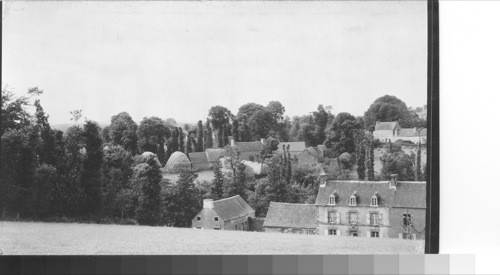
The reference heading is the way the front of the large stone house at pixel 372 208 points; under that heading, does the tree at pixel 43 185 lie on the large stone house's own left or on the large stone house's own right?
on the large stone house's own right

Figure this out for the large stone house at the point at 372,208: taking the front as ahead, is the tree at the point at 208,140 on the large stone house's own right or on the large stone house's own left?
on the large stone house's own right

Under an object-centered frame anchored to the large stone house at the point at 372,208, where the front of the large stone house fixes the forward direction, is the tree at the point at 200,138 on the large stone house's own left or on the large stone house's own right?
on the large stone house's own right

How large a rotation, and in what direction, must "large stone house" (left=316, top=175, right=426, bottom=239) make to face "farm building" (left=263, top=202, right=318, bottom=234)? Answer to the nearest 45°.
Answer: approximately 90° to its right

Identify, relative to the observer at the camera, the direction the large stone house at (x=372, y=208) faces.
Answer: facing the viewer

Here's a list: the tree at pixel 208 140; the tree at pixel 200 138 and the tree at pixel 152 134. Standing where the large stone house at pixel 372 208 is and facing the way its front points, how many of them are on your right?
3

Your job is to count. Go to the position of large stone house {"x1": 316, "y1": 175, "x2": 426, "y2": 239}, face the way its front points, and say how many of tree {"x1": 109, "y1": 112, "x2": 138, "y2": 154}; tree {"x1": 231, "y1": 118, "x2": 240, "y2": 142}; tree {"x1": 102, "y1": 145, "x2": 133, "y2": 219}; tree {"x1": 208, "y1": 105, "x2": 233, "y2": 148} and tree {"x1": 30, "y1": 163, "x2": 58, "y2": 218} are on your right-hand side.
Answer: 5

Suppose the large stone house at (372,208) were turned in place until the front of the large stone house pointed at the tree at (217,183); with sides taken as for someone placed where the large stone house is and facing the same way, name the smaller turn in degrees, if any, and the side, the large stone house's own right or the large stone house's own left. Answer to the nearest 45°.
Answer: approximately 90° to the large stone house's own right

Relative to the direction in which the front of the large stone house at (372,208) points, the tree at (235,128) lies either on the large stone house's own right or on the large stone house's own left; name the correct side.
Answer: on the large stone house's own right

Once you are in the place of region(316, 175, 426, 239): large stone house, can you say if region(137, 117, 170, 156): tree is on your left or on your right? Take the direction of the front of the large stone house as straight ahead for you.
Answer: on your right
